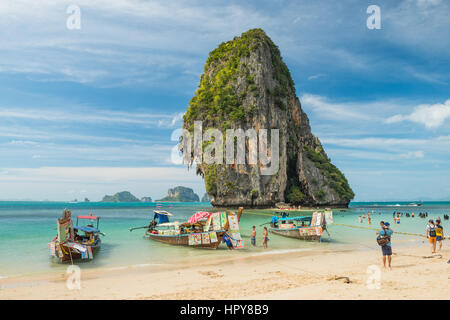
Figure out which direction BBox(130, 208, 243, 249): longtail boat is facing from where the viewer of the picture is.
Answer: facing the viewer and to the right of the viewer
